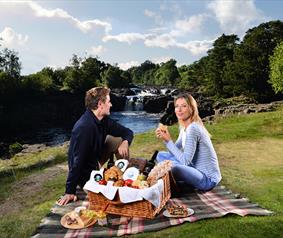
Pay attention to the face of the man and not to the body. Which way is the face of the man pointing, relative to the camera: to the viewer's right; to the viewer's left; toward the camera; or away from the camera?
to the viewer's right

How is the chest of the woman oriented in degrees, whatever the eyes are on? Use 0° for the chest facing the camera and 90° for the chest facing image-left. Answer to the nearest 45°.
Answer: approximately 90°

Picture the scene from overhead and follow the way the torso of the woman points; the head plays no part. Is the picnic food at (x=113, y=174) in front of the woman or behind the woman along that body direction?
in front

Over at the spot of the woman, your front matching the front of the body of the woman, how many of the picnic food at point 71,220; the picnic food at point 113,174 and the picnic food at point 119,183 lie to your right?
0

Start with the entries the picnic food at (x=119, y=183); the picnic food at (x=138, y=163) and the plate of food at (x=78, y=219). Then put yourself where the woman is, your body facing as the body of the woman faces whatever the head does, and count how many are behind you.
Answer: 0

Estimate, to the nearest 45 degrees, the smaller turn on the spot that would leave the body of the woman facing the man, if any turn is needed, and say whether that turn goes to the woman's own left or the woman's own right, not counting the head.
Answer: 0° — they already face them

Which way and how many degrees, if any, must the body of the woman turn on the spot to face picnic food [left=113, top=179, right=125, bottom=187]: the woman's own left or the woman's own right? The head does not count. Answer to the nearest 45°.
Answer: approximately 45° to the woman's own left

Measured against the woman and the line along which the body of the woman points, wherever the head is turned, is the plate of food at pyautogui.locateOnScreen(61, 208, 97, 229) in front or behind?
in front

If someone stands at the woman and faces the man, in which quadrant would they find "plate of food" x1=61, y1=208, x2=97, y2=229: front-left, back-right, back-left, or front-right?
front-left
